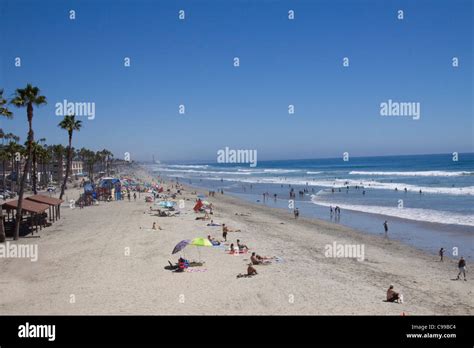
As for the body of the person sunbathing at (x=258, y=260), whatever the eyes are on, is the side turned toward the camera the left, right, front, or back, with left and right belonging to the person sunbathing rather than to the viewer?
right

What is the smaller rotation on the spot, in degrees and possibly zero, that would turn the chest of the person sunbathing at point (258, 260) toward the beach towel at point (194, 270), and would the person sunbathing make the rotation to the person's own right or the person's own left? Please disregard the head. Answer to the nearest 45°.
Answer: approximately 135° to the person's own right

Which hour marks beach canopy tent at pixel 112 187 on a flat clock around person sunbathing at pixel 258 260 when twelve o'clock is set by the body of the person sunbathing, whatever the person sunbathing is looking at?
The beach canopy tent is roughly at 8 o'clock from the person sunbathing.
